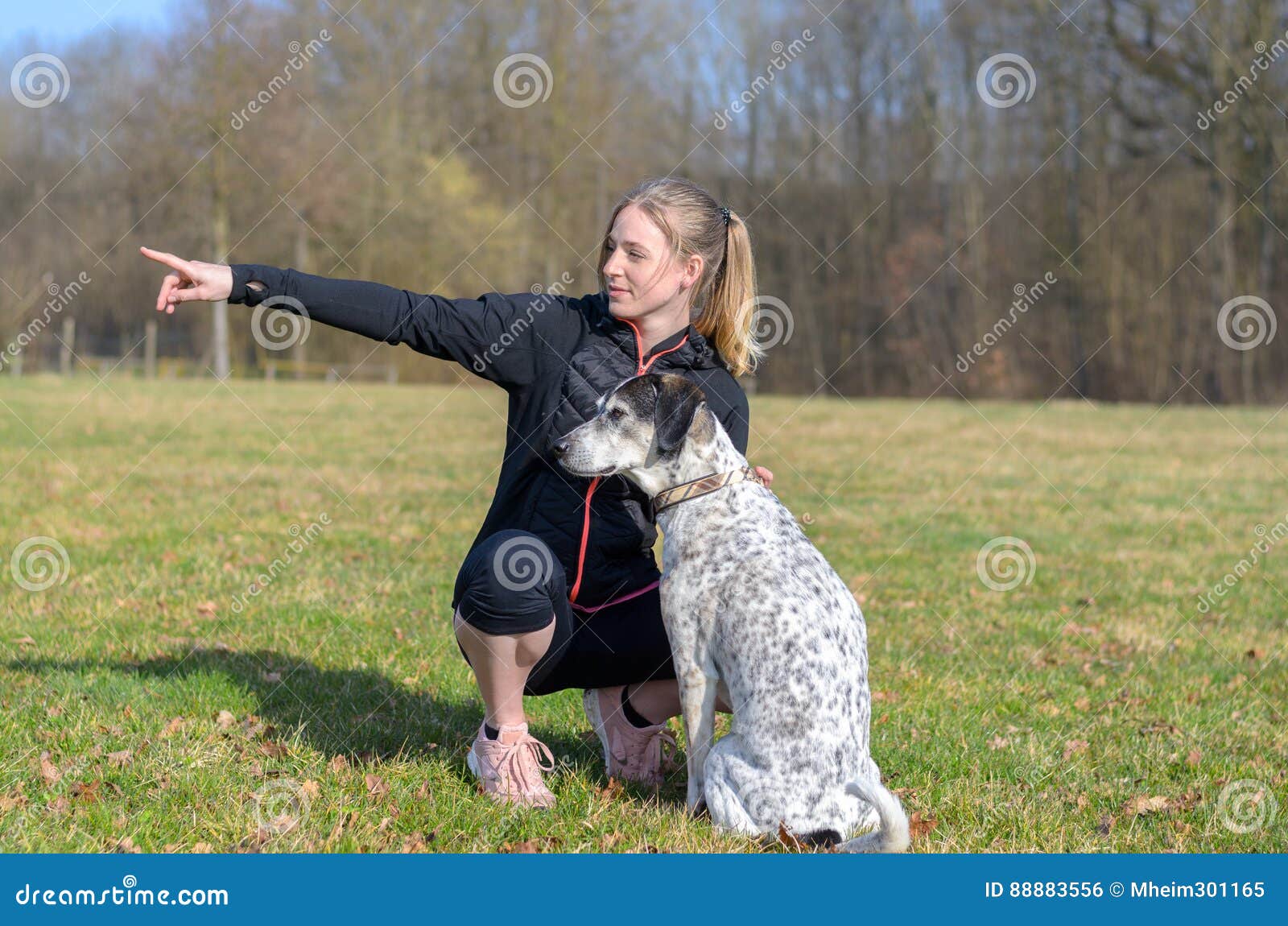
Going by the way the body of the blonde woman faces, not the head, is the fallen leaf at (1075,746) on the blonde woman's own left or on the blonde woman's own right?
on the blonde woman's own left

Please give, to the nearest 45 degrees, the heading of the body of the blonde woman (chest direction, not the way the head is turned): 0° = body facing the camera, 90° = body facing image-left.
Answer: approximately 0°

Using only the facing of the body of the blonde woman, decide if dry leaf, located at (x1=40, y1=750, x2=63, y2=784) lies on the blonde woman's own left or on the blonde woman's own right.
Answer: on the blonde woman's own right

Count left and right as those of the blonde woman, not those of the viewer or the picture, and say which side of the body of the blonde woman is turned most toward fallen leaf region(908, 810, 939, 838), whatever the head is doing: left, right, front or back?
left
